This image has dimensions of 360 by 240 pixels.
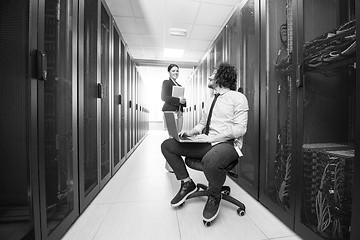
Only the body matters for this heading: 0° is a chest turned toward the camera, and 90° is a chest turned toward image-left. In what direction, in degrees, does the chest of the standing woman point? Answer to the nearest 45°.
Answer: approximately 315°

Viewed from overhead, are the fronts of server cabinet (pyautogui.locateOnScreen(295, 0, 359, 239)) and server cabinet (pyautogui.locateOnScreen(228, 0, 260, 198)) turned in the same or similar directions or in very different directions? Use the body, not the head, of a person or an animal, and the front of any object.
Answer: same or similar directions

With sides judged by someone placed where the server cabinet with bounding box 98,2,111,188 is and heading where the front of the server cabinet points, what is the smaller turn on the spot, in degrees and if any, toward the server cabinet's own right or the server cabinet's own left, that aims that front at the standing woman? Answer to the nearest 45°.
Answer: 0° — it already faces them

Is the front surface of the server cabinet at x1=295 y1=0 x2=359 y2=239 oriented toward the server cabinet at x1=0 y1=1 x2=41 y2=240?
yes

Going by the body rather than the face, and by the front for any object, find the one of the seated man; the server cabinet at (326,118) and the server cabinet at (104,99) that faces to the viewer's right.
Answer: the server cabinet at (104,99)

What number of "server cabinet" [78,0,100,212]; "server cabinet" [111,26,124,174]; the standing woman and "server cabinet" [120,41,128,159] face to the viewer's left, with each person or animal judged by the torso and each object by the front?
0

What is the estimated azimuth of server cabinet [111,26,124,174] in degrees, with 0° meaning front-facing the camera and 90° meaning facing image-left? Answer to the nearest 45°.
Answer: approximately 270°

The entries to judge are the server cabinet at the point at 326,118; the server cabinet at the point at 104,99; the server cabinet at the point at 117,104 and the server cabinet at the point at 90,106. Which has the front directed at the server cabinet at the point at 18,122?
the server cabinet at the point at 326,118

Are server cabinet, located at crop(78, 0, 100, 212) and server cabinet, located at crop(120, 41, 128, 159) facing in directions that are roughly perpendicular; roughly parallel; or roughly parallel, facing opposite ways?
roughly parallel

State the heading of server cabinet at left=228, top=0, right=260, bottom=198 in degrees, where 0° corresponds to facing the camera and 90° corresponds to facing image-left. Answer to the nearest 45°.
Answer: approximately 90°

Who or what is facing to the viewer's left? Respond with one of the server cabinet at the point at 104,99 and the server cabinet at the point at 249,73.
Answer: the server cabinet at the point at 249,73

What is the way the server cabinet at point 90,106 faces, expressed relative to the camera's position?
facing to the right of the viewer

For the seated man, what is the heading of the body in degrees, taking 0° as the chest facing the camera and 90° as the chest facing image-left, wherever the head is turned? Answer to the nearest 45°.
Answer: approximately 45°

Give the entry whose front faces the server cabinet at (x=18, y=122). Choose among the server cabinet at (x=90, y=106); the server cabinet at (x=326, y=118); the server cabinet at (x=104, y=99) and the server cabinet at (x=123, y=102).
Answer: the server cabinet at (x=326, y=118)

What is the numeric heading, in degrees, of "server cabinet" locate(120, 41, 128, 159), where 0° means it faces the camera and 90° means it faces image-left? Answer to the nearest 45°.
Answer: approximately 270°

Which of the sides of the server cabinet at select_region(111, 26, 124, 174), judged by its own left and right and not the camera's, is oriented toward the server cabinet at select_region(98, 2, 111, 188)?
right
